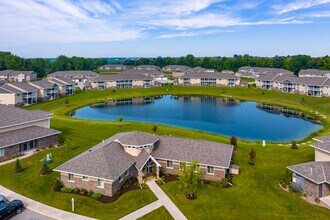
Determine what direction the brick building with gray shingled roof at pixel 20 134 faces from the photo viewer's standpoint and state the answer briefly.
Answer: facing the viewer and to the right of the viewer

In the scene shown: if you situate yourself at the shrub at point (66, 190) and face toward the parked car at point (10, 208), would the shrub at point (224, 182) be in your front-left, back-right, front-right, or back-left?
back-left

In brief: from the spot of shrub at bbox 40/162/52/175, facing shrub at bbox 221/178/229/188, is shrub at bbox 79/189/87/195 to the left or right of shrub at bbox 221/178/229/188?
right

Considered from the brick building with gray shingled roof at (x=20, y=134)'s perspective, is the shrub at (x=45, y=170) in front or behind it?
in front

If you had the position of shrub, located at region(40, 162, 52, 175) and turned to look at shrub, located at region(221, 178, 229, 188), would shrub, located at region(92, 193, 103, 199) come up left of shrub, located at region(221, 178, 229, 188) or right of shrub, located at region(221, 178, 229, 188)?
right

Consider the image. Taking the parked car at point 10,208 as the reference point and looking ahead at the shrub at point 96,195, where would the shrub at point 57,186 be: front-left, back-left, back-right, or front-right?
front-left

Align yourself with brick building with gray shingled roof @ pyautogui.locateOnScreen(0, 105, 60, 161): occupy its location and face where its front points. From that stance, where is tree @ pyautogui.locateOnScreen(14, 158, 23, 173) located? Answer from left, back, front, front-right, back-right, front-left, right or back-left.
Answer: front-right

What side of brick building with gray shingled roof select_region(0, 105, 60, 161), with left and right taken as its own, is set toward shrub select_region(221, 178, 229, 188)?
front

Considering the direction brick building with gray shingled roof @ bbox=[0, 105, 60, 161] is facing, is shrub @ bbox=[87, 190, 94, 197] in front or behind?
in front

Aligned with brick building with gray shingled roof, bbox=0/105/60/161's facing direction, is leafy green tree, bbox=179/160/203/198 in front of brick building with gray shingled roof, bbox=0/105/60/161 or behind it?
in front

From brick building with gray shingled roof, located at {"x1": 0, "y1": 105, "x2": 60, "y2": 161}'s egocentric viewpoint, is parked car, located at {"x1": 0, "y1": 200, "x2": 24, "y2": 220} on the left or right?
on its right
